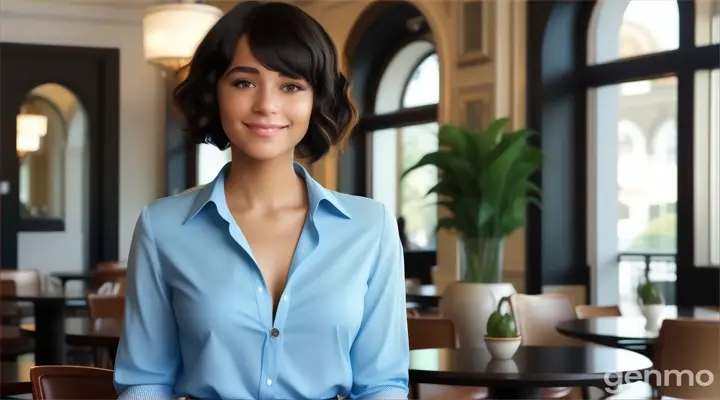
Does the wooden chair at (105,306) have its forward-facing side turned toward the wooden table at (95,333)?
yes

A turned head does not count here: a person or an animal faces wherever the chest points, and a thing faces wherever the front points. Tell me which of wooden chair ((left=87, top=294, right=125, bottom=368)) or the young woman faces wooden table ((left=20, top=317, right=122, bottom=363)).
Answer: the wooden chair

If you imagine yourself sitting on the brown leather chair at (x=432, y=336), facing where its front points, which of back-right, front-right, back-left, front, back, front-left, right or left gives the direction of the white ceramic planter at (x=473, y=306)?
back-left

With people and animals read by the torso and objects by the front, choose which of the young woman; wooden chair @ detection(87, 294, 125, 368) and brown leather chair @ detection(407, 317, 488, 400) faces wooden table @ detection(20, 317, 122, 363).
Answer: the wooden chair

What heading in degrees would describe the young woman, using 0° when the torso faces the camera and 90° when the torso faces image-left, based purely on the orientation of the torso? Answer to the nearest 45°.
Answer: approximately 0°

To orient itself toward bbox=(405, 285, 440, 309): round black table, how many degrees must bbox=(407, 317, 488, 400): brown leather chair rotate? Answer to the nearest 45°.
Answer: approximately 135° to its left
